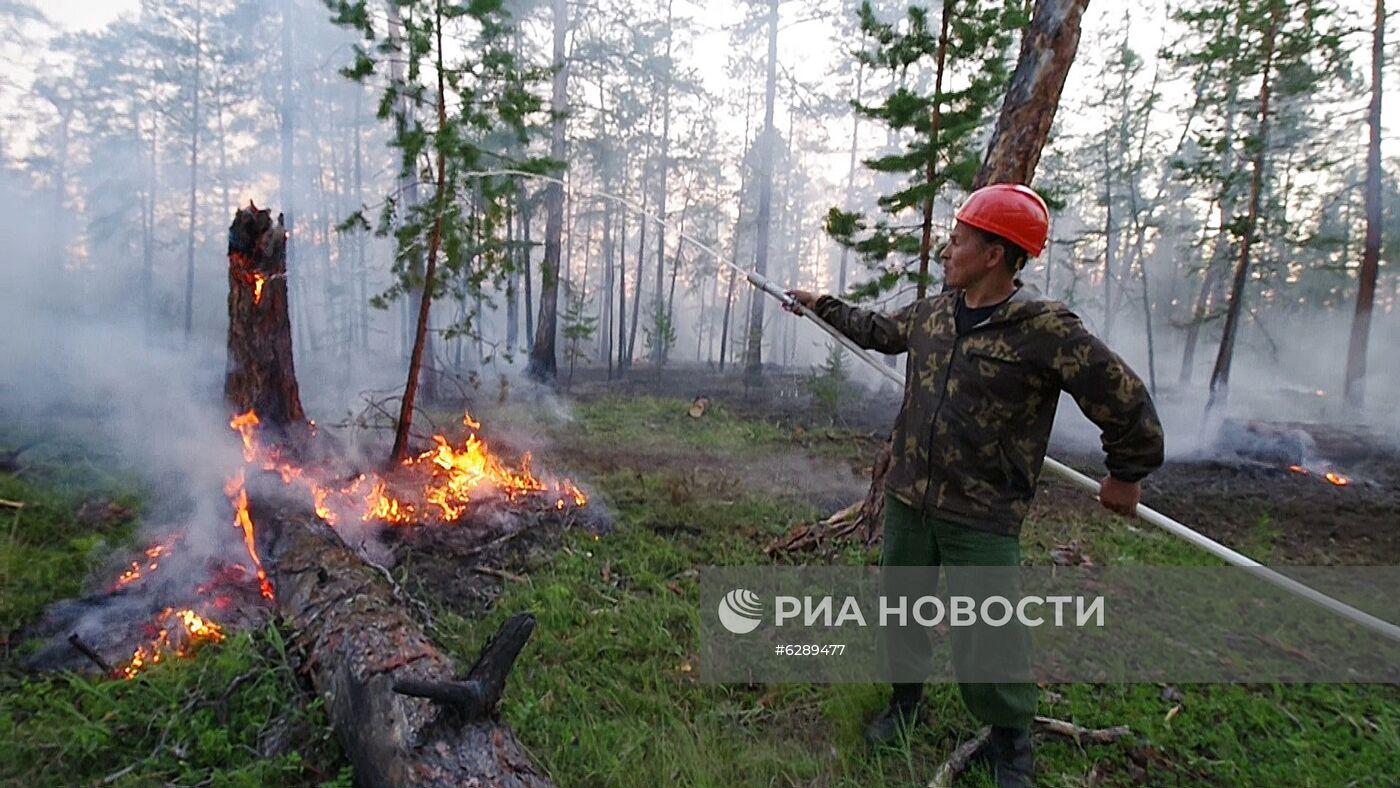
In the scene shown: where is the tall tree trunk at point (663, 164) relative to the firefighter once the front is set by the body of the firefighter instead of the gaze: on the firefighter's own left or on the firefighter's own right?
on the firefighter's own right

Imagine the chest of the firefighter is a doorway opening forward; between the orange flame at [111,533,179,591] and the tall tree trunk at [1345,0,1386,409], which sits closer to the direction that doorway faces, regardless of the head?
the orange flame

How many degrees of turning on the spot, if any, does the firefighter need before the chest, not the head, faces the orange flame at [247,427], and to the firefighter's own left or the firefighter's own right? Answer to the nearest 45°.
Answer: approximately 45° to the firefighter's own right

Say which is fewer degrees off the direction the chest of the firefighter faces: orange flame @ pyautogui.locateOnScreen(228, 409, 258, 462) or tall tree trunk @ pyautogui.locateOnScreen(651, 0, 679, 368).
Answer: the orange flame

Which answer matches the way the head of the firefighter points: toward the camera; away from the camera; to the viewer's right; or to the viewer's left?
to the viewer's left

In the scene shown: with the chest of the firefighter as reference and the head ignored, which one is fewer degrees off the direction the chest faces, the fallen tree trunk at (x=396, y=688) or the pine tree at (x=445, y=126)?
the fallen tree trunk

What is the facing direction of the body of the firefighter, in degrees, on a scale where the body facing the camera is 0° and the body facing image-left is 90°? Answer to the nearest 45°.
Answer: approximately 45°

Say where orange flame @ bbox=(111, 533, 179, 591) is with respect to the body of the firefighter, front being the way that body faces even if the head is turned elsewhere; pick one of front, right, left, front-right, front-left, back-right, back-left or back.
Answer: front-right

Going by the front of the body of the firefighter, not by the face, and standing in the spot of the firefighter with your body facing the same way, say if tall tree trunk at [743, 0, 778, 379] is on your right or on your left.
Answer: on your right

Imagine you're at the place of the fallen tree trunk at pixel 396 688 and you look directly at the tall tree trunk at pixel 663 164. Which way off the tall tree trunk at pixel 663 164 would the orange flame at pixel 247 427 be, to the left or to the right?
left

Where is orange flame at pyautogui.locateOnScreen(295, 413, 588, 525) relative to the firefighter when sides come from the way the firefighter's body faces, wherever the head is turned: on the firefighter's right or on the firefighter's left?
on the firefighter's right

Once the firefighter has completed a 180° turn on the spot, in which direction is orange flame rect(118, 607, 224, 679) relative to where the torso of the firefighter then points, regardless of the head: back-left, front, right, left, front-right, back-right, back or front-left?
back-left
